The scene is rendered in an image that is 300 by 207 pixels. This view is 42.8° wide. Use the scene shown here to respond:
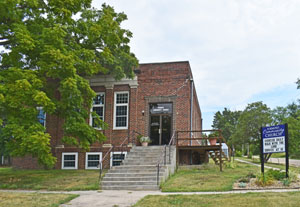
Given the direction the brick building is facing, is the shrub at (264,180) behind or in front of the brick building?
in front

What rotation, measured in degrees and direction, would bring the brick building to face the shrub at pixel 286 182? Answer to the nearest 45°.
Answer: approximately 45° to its left

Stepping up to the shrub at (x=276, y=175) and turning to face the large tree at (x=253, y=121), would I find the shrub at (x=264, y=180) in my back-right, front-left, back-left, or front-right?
back-left

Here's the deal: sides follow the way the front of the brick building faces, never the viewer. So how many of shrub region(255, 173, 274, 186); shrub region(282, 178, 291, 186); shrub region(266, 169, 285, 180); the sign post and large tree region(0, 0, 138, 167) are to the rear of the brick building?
0

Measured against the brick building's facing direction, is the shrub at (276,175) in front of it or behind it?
in front

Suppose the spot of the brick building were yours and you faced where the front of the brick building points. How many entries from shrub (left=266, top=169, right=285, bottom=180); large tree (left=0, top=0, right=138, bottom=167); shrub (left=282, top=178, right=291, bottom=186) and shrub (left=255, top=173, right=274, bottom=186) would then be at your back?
0

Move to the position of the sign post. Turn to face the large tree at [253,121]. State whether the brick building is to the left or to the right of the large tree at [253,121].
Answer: left

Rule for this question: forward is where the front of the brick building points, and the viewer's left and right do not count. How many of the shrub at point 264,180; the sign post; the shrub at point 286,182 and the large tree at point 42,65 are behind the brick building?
0

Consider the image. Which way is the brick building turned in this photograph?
toward the camera

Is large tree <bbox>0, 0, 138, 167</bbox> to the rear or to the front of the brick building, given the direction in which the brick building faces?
to the front

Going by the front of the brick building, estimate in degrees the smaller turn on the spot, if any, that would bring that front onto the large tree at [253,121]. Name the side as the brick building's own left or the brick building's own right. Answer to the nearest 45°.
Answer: approximately 135° to the brick building's own left
